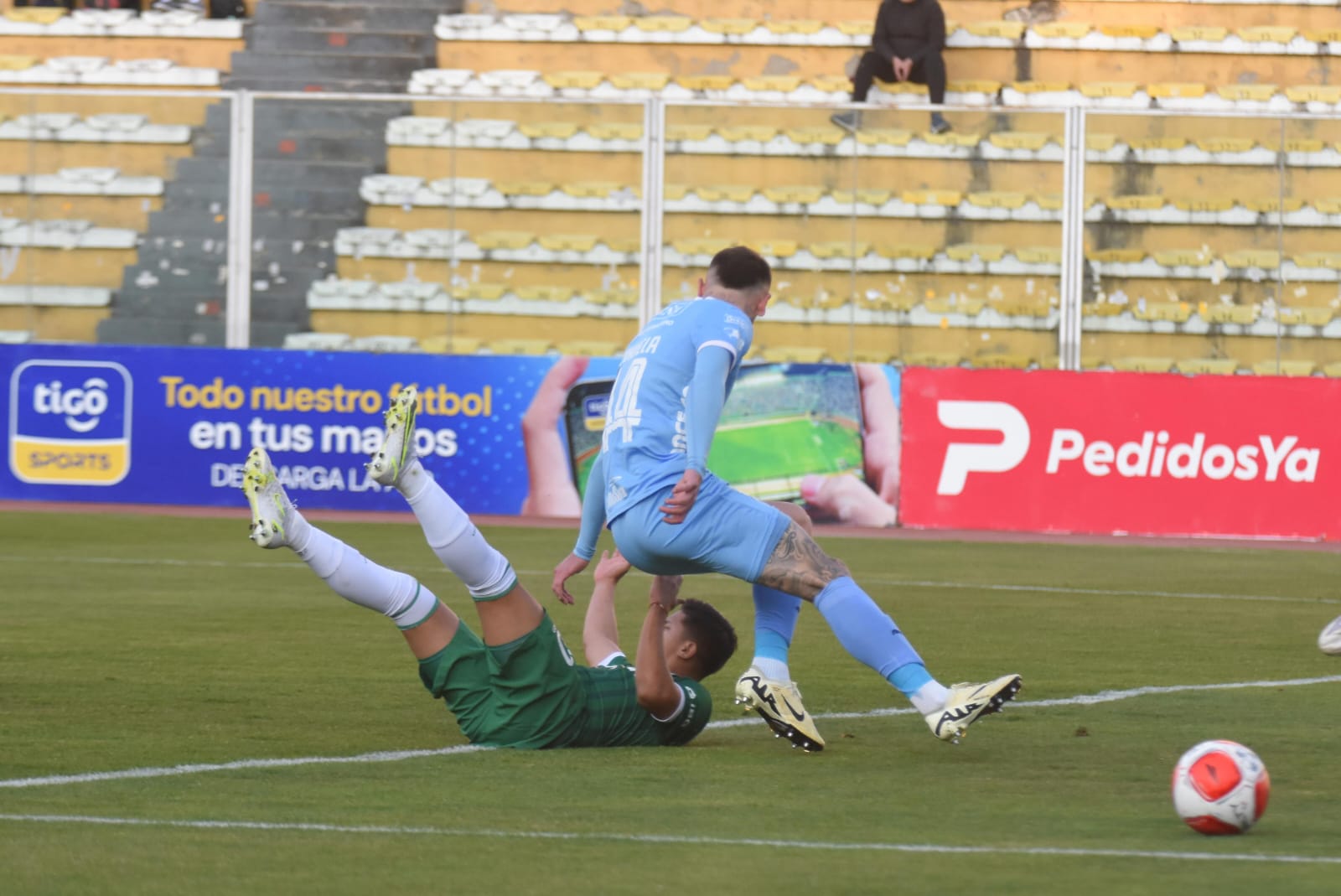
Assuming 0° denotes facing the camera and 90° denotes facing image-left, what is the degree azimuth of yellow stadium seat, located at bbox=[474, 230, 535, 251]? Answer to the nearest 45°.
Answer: approximately 0°

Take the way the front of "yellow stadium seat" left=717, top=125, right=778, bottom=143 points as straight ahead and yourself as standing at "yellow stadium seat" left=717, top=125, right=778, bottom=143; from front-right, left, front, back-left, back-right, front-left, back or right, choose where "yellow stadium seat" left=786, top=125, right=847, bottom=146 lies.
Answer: left

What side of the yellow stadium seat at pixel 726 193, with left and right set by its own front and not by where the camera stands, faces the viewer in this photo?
front

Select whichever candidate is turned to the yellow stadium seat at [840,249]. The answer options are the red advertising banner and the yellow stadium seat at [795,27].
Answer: the yellow stadium seat at [795,27]

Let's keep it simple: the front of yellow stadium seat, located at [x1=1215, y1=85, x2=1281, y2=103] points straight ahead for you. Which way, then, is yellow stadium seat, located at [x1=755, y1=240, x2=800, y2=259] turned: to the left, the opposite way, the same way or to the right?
the same way

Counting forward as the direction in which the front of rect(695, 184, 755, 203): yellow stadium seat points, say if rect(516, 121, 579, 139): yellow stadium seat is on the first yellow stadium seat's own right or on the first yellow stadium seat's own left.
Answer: on the first yellow stadium seat's own right

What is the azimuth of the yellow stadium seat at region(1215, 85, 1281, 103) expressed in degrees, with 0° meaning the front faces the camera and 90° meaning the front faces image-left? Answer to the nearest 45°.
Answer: approximately 0°

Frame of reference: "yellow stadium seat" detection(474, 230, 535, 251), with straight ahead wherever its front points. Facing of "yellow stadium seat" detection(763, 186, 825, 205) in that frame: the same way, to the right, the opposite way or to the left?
the same way

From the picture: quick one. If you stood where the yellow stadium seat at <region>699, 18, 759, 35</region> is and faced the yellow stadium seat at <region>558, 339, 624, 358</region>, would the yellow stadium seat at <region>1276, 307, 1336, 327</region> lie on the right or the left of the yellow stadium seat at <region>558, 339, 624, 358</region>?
left

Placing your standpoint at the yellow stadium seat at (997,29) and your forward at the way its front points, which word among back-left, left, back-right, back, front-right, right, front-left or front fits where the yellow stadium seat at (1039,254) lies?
front

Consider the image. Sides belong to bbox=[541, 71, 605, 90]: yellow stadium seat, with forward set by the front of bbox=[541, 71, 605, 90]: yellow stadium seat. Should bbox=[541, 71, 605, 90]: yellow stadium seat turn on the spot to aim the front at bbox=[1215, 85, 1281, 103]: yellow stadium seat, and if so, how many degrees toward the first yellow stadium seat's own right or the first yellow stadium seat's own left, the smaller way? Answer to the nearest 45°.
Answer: approximately 90° to the first yellow stadium seat's own left

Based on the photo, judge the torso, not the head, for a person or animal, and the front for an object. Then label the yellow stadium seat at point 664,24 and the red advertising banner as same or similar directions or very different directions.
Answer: same or similar directions

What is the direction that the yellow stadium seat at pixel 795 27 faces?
toward the camera

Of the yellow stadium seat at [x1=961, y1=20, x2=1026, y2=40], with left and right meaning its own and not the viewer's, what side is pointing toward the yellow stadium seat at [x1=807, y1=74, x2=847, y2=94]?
right

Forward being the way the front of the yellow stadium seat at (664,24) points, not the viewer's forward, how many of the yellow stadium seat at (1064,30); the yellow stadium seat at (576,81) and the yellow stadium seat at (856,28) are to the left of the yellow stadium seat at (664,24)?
2

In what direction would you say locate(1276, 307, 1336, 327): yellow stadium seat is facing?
toward the camera

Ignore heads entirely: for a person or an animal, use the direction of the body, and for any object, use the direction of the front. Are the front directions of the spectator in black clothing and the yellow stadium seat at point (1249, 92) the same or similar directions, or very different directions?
same or similar directions

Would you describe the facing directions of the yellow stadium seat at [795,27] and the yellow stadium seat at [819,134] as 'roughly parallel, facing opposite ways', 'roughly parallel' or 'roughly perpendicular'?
roughly parallel

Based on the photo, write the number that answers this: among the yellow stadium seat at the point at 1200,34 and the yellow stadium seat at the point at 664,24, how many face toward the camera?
2

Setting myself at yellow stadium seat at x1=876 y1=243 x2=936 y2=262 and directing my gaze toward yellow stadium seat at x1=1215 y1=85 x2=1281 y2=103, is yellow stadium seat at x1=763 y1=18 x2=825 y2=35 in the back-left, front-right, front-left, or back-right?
front-left

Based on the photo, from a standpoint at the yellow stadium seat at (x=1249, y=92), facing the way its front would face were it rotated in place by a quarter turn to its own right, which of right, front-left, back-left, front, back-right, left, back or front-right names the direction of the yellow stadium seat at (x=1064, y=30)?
front

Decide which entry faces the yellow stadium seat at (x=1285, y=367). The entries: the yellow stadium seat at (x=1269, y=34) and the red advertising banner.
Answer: the yellow stadium seat at (x=1269, y=34)

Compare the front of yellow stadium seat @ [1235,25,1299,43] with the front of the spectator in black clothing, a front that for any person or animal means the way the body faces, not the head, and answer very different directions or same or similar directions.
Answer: same or similar directions
